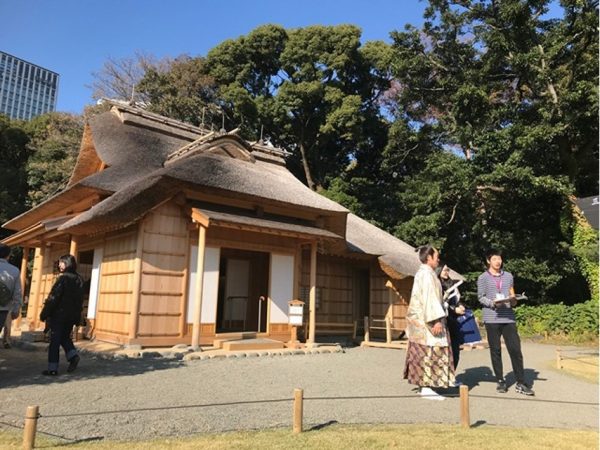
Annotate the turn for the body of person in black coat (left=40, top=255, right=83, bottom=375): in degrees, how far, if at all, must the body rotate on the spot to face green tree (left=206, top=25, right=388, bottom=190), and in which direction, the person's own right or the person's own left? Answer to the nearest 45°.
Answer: approximately 135° to the person's own right

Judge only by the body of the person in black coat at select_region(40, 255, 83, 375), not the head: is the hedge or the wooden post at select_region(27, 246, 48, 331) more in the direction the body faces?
the wooden post

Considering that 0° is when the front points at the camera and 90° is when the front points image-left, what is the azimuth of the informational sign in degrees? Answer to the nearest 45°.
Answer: approximately 0°

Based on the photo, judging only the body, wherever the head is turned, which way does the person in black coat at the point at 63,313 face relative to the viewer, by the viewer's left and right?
facing to the left of the viewer

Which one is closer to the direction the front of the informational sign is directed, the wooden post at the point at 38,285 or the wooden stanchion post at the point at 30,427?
the wooden stanchion post

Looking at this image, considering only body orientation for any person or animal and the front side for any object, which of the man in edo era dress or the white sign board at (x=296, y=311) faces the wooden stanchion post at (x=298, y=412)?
the white sign board
